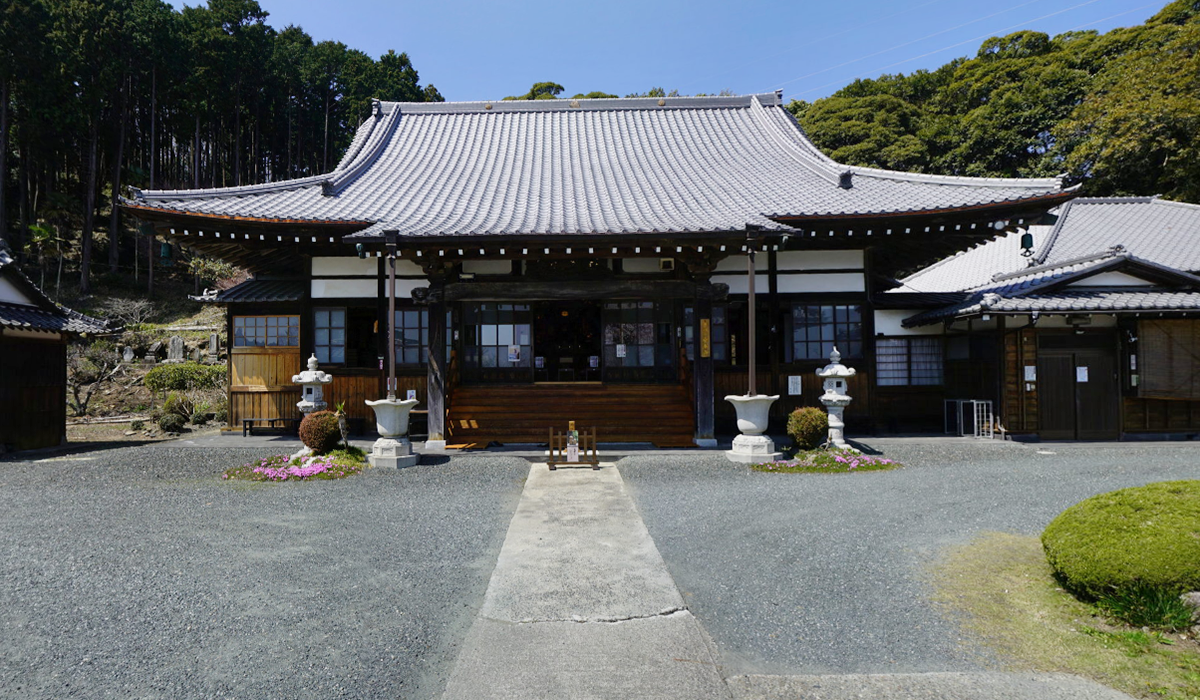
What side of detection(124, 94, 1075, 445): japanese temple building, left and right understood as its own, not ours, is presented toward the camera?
front

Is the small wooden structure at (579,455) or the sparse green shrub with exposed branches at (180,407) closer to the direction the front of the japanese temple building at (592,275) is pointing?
the small wooden structure

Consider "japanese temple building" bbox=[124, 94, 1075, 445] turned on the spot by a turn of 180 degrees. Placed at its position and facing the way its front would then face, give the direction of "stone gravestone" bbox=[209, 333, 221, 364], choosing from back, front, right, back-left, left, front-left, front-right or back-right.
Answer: front-left

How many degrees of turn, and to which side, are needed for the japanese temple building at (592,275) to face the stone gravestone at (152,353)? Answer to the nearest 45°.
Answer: approximately 135° to its right

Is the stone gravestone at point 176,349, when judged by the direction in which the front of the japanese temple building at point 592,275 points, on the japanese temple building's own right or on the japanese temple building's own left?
on the japanese temple building's own right

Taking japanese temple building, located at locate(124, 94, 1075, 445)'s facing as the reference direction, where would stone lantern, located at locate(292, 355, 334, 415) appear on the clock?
The stone lantern is roughly at 2 o'clock from the japanese temple building.

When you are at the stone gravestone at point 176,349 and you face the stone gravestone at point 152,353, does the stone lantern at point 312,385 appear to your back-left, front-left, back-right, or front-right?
back-left

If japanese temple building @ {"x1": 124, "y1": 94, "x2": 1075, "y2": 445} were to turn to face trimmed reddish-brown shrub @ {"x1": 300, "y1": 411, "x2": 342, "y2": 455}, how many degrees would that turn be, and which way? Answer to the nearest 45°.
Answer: approximately 45° to its right

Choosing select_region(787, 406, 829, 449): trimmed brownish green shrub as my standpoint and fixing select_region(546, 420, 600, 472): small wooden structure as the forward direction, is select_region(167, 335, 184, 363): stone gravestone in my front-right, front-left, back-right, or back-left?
front-right

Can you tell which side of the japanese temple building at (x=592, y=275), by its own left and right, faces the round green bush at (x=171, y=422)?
right

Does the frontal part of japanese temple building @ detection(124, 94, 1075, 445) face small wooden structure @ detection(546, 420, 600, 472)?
yes
